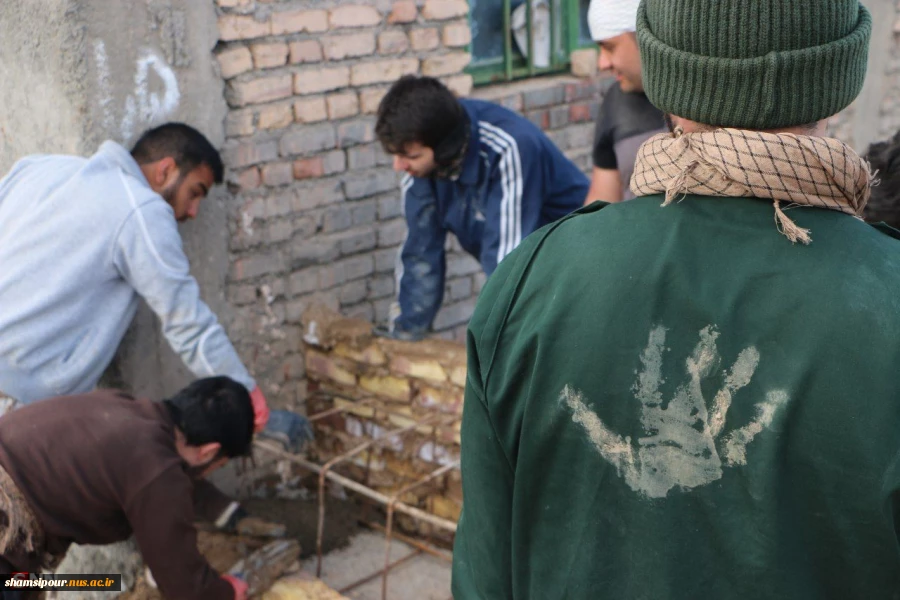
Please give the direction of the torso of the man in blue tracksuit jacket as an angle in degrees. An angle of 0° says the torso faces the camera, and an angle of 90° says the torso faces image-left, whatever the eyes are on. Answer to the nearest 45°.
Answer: approximately 45°

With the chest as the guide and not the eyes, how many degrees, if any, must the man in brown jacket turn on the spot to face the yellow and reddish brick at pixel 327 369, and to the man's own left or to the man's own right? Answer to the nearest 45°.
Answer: approximately 45° to the man's own left

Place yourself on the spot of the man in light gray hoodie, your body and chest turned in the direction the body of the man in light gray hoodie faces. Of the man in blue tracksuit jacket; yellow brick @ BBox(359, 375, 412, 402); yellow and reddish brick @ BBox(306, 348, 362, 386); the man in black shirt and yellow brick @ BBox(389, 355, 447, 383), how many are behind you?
0

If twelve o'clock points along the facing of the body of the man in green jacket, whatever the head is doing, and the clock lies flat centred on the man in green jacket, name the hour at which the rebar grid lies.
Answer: The rebar grid is roughly at 11 o'clock from the man in green jacket.

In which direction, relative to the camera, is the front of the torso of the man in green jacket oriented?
away from the camera

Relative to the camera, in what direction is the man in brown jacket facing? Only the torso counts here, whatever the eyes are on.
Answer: to the viewer's right

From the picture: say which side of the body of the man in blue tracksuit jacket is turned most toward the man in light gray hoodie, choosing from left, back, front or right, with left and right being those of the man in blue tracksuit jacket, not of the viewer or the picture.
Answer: front

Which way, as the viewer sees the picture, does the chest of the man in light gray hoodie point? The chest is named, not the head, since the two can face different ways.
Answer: to the viewer's right

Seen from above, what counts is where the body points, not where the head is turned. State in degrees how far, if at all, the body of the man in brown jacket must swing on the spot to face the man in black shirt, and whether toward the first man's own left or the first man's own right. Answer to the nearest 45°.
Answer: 0° — they already face them

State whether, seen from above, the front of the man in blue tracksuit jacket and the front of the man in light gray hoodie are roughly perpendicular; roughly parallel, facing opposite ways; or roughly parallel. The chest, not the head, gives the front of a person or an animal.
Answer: roughly parallel, facing opposite ways

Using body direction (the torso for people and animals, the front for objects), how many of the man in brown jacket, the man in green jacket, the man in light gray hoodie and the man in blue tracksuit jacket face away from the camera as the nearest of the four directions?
1

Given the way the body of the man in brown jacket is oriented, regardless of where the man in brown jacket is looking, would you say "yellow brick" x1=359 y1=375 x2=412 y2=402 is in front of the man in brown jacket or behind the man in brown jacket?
in front

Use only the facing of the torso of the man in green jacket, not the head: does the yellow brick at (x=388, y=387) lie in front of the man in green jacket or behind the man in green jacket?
in front
